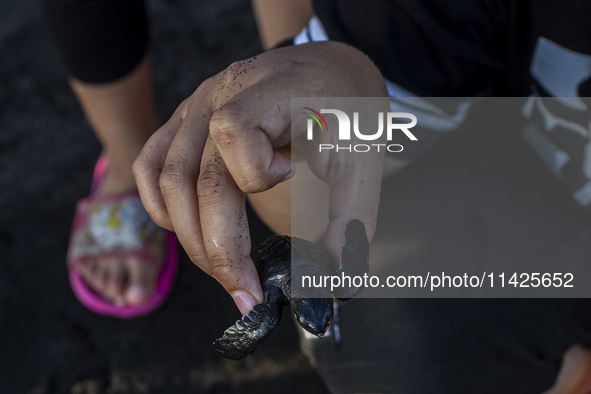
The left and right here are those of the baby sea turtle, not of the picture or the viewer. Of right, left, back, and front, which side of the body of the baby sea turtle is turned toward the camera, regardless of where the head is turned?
front
